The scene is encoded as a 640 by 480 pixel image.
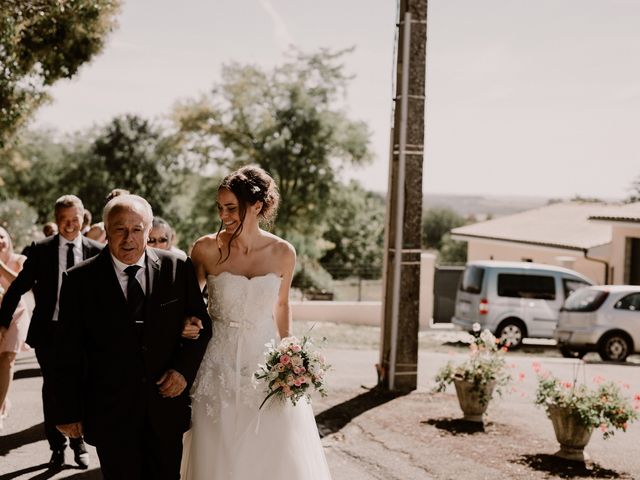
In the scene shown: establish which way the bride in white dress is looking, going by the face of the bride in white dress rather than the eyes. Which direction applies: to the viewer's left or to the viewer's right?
to the viewer's left

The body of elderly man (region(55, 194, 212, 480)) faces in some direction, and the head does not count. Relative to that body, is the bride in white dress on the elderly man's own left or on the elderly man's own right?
on the elderly man's own left

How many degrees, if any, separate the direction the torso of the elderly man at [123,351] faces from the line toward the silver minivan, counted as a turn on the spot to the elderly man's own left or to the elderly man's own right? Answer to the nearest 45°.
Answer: approximately 135° to the elderly man's own left

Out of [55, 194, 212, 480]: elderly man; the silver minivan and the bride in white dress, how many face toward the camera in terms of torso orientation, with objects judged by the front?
2

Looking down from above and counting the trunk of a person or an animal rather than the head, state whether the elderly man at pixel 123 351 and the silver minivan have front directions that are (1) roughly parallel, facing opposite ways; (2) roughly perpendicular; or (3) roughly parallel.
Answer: roughly perpendicular

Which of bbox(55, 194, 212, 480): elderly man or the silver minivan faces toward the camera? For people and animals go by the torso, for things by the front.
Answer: the elderly man

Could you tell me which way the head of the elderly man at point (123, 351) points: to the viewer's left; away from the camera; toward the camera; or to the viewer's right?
toward the camera

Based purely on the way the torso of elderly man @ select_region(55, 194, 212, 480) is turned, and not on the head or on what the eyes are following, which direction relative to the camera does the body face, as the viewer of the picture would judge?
toward the camera

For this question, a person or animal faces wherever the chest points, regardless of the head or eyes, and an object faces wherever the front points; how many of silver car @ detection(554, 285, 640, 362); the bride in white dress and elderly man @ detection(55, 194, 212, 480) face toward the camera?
2

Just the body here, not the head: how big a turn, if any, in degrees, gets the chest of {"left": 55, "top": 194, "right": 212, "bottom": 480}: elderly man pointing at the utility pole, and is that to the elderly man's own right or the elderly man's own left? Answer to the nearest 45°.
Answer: approximately 135° to the elderly man's own left

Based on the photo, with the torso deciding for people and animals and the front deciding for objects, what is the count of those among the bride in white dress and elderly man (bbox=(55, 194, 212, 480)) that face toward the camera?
2
